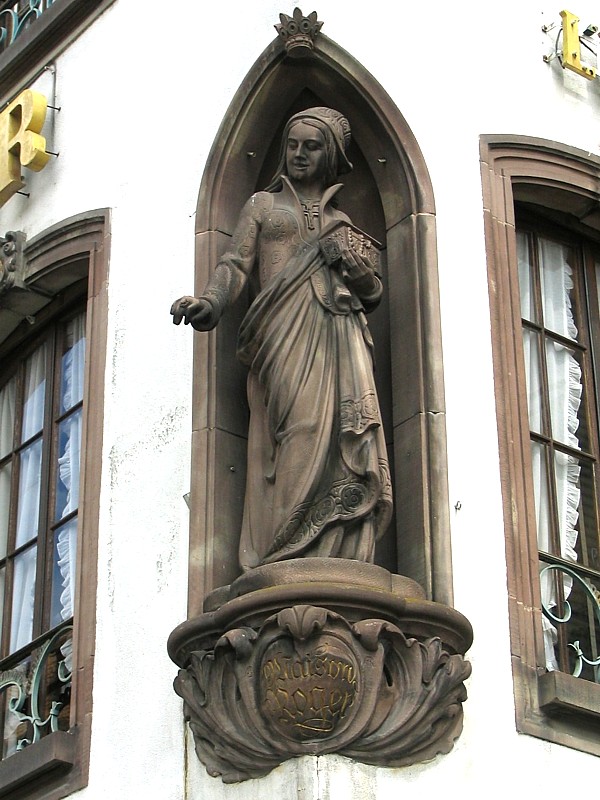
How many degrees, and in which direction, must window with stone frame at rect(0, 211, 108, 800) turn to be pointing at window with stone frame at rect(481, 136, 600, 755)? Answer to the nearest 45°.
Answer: approximately 90° to its left

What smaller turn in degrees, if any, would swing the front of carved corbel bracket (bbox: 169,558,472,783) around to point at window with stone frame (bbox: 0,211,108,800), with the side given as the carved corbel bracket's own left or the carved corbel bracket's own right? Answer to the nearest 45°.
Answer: approximately 135° to the carved corbel bracket's own right

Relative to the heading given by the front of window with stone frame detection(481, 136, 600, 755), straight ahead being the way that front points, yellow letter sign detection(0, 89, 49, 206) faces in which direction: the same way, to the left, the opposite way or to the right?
to the right

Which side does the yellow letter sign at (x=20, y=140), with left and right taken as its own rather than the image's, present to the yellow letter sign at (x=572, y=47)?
left

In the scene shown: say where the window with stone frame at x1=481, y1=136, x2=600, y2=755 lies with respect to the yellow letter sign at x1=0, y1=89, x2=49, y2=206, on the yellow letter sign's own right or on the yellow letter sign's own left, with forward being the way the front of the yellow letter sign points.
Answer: on the yellow letter sign's own left

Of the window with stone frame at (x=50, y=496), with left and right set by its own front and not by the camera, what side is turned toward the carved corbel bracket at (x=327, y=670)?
left

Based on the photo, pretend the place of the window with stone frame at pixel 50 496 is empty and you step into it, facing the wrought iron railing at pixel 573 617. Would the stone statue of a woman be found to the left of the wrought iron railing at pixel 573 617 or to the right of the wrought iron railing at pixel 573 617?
right

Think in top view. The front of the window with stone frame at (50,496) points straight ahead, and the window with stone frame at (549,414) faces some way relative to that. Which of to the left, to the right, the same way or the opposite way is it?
to the left

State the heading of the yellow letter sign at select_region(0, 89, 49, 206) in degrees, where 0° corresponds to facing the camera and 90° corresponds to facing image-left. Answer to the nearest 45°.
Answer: approximately 45°
